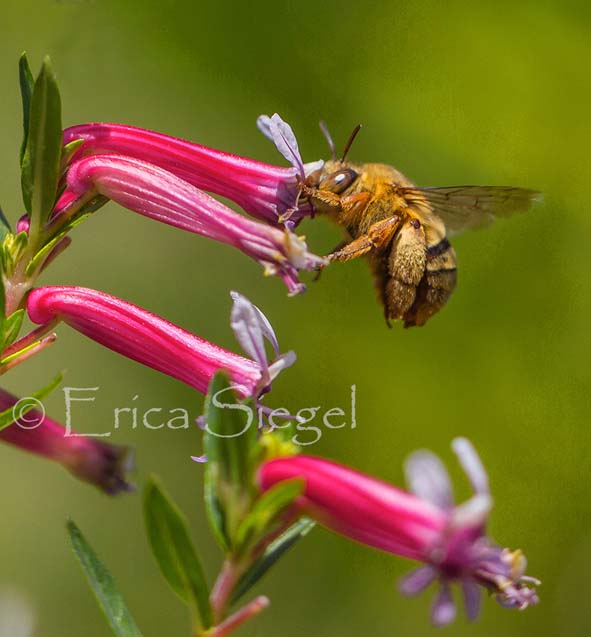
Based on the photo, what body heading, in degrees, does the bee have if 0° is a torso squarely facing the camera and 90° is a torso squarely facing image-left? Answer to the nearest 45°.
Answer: approximately 90°

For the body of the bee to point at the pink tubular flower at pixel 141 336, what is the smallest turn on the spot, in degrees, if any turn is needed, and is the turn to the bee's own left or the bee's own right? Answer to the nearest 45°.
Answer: approximately 45° to the bee's own left

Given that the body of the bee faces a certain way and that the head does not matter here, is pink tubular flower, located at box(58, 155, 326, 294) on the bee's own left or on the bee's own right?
on the bee's own left
